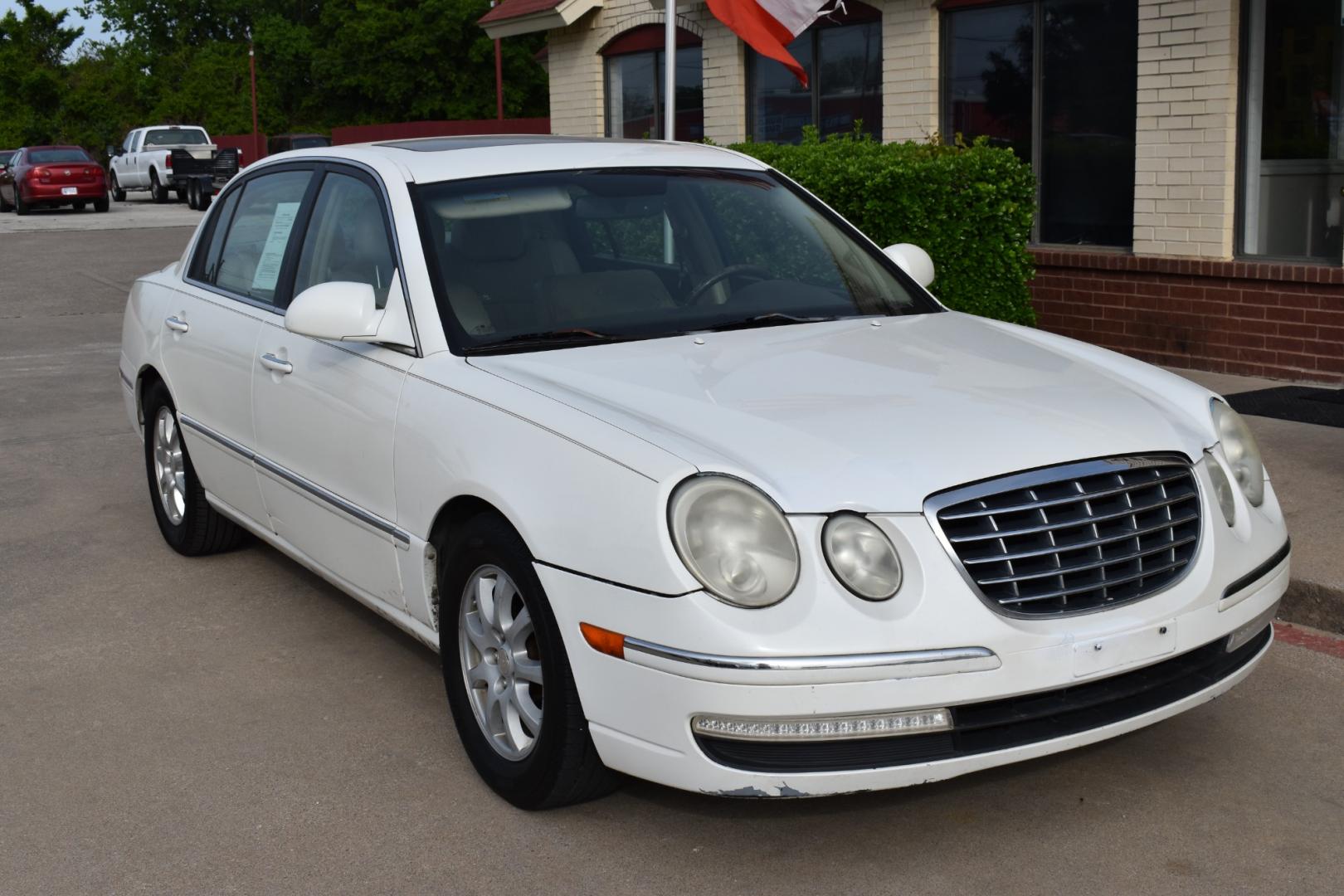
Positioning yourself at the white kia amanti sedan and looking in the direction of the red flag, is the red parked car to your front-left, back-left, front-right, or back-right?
front-left

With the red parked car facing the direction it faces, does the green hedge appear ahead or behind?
behind

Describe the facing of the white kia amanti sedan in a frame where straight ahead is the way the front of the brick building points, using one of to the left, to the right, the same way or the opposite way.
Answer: to the left

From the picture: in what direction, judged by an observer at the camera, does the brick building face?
facing the viewer and to the left of the viewer

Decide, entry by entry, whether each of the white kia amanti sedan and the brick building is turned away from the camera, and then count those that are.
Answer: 0

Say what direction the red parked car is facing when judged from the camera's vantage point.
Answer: facing away from the viewer and to the left of the viewer

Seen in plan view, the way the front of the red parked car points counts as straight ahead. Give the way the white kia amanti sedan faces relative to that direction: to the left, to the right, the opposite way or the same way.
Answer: the opposite way

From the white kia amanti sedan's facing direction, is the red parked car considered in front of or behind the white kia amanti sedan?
behind

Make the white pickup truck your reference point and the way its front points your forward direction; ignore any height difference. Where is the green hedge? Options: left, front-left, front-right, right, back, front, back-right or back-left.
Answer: back-left

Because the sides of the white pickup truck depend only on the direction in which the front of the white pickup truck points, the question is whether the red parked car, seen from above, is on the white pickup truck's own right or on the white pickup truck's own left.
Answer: on the white pickup truck's own left

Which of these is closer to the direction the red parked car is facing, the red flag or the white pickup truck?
the white pickup truck

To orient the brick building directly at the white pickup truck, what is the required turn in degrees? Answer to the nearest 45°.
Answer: approximately 90° to its right

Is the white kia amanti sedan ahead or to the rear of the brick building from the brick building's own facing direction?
ahead

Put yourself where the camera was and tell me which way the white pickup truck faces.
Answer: facing away from the viewer and to the left of the viewer

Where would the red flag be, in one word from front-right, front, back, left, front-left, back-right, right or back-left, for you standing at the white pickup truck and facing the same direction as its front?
back-left

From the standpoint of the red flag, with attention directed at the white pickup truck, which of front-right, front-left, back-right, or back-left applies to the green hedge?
back-right

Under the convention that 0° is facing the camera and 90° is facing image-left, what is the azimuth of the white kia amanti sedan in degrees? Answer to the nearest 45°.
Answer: approximately 315°
